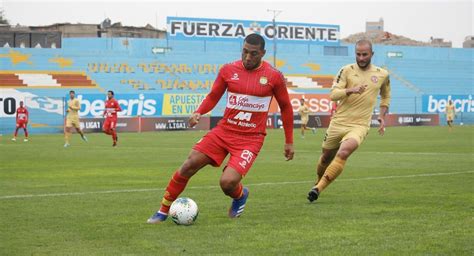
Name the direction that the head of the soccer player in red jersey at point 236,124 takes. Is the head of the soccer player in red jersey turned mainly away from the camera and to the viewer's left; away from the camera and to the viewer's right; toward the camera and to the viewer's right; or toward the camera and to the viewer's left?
toward the camera and to the viewer's left

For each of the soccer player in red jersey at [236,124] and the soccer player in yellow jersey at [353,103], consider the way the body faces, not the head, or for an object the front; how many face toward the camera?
2

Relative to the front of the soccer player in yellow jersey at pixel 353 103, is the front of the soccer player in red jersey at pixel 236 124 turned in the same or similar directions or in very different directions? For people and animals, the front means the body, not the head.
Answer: same or similar directions

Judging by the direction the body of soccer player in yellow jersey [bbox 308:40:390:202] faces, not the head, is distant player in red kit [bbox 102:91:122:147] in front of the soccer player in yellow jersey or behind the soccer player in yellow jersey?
behind

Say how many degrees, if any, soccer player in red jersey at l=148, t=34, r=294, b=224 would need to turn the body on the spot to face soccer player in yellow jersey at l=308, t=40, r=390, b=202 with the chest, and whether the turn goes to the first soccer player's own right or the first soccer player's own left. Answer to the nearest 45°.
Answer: approximately 135° to the first soccer player's own left

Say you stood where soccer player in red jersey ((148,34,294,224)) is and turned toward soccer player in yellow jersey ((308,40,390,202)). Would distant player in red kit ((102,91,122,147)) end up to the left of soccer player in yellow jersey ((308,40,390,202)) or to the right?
left

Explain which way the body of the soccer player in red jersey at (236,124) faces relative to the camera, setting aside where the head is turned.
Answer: toward the camera

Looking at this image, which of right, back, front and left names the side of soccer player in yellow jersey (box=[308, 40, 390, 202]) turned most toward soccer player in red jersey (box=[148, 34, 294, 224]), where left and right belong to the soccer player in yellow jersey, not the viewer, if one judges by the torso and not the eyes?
front

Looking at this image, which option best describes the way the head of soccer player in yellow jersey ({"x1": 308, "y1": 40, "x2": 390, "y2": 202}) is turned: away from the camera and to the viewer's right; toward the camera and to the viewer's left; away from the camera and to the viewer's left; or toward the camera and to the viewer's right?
toward the camera and to the viewer's left

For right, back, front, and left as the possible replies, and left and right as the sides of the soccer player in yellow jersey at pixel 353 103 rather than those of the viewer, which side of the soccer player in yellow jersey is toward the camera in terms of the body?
front

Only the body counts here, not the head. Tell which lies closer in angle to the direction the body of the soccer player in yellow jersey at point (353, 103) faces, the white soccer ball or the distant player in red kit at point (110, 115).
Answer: the white soccer ball

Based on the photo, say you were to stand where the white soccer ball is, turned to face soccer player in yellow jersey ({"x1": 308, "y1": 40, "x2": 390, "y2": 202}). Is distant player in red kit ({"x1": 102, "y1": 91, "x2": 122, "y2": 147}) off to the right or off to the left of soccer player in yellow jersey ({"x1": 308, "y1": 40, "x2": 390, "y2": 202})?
left

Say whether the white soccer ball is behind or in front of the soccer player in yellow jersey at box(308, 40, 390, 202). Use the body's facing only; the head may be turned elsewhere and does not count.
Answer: in front
